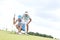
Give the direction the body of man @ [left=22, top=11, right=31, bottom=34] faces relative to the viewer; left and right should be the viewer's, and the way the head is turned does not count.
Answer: facing the viewer
